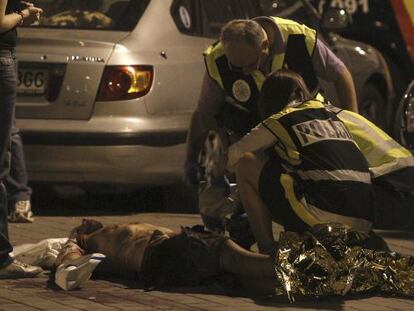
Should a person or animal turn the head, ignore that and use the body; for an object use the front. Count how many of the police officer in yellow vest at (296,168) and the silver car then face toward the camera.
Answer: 0

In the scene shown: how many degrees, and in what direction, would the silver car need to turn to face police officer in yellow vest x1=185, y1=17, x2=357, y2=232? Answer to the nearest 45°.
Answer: approximately 90° to its right

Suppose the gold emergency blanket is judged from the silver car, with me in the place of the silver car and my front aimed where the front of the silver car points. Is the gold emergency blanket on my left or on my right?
on my right

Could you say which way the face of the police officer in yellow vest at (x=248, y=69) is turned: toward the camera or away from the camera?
toward the camera

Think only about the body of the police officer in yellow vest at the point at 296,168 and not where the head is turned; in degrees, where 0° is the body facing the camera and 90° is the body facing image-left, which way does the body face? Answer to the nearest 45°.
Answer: approximately 135°

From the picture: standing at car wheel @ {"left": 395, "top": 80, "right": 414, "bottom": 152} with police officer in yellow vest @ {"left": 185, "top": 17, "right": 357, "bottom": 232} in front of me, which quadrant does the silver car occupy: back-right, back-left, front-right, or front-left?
front-right

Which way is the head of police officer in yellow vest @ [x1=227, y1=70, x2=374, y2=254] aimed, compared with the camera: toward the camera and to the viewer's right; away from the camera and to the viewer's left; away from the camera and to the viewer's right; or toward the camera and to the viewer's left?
away from the camera and to the viewer's left

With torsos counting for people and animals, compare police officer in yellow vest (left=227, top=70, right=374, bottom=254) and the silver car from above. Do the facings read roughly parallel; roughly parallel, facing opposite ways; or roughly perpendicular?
roughly perpendicular

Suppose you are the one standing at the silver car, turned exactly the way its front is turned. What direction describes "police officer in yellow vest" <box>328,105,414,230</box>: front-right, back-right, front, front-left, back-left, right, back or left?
right

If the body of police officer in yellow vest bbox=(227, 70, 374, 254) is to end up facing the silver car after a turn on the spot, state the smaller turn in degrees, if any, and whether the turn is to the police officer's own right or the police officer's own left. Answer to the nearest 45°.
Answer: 0° — they already face it
